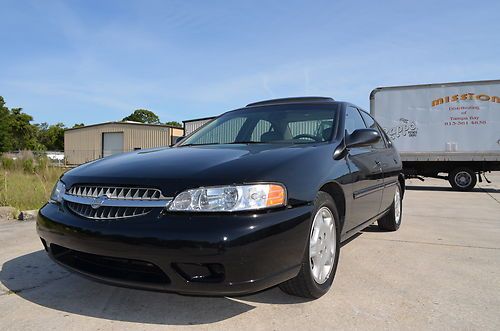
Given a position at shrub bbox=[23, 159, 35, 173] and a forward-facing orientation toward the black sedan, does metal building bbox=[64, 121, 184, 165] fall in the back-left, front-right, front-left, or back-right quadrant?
back-left

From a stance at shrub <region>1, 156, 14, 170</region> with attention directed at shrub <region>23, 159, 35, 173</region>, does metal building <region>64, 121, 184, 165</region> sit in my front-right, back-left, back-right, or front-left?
back-left

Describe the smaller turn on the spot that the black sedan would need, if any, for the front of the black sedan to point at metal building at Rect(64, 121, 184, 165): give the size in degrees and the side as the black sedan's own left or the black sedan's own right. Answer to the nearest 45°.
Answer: approximately 135° to the black sedan's own right

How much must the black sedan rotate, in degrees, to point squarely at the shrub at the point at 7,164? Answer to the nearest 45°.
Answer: approximately 90° to its right

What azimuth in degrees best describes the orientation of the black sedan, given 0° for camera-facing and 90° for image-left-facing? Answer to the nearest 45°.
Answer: approximately 45°

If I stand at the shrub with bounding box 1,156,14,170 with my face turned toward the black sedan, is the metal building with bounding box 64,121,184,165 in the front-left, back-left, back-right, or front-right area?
back-left

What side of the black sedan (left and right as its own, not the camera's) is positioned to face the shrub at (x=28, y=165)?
right
